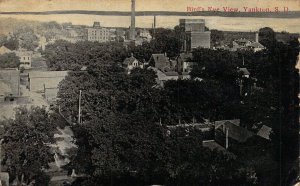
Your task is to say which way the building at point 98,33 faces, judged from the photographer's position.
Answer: facing the viewer
